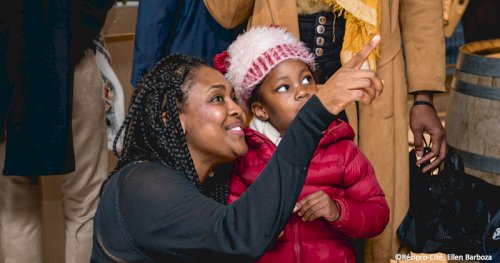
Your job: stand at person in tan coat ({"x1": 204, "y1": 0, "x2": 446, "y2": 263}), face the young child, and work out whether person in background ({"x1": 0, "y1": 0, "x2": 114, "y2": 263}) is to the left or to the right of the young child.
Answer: right

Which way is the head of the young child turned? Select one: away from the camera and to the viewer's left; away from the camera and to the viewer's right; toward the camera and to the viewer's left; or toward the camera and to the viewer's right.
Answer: toward the camera and to the viewer's right

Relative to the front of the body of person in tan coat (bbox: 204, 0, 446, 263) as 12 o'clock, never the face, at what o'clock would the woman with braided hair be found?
The woman with braided hair is roughly at 1 o'clock from the person in tan coat.

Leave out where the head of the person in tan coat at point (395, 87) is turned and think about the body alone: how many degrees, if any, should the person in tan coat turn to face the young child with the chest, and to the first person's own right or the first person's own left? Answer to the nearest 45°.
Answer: approximately 45° to the first person's own right

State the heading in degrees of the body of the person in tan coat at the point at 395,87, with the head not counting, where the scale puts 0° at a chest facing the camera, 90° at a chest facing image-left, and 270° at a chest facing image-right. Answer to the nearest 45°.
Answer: approximately 0°

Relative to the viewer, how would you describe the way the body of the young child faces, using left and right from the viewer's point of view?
facing the viewer

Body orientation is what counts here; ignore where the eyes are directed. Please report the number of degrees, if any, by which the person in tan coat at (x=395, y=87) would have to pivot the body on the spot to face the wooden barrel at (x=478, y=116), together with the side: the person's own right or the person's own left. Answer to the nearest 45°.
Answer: approximately 135° to the person's own left

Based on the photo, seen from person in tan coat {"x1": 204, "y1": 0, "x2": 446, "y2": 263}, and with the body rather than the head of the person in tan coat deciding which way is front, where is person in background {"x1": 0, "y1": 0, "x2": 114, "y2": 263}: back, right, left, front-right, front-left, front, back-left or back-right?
right

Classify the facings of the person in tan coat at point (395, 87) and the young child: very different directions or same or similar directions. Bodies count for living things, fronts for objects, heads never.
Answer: same or similar directions

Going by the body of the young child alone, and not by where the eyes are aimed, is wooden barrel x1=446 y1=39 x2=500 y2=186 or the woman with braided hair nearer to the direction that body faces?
the woman with braided hair

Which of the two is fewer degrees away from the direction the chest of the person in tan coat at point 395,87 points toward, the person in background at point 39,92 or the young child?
the young child
